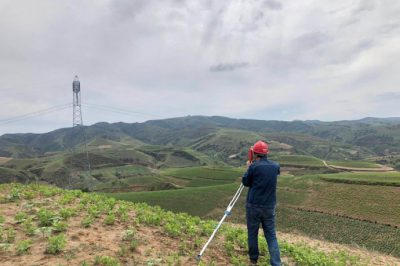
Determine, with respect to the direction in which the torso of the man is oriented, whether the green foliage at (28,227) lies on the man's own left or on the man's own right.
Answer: on the man's own left

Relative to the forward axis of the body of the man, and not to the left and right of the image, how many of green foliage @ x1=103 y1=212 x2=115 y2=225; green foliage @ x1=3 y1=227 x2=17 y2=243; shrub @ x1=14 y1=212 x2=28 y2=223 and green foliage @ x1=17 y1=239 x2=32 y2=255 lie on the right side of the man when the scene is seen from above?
0

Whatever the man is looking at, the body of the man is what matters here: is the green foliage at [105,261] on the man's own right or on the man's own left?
on the man's own left

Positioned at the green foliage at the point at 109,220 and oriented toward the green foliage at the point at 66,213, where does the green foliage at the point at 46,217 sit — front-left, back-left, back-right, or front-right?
front-left

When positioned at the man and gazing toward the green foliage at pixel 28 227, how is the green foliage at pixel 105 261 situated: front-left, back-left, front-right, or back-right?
front-left

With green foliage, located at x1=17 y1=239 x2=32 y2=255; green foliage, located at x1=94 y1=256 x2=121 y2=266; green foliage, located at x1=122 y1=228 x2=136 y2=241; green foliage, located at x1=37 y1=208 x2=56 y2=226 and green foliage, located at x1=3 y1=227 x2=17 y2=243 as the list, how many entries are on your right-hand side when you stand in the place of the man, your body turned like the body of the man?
0

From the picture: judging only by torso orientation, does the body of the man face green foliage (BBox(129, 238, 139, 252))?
no
